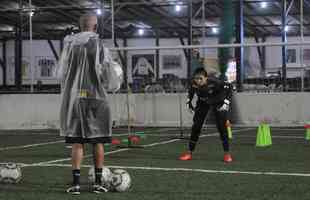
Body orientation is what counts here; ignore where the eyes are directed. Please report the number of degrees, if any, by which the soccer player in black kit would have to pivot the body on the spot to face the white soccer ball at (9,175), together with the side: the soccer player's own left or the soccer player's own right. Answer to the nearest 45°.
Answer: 0° — they already face it

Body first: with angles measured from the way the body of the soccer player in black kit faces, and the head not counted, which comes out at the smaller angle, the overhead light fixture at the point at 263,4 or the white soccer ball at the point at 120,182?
the white soccer ball

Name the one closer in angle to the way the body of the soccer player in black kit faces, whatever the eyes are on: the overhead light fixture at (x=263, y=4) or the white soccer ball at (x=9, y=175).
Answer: the white soccer ball

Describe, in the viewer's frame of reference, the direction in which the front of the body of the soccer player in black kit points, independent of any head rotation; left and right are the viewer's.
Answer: facing the viewer and to the left of the viewer
